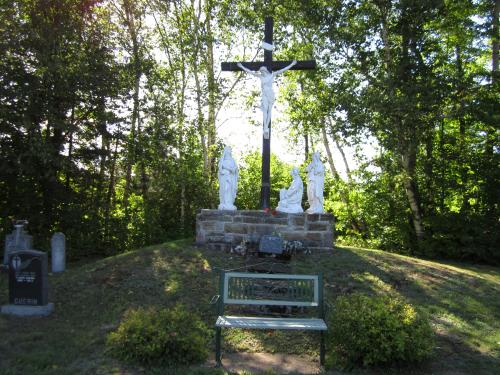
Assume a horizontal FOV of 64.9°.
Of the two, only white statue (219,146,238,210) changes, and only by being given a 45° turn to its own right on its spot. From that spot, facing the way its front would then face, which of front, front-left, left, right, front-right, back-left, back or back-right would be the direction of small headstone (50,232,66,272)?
front-right

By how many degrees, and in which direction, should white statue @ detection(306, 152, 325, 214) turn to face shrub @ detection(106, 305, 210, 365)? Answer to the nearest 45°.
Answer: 0° — it already faces it

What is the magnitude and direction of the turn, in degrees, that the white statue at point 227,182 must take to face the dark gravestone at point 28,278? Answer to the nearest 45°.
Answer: approximately 45° to its right

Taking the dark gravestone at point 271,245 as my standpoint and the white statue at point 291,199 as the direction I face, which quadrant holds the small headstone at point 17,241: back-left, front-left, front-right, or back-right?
back-left

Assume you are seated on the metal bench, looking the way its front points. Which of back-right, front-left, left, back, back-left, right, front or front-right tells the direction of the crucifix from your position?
back

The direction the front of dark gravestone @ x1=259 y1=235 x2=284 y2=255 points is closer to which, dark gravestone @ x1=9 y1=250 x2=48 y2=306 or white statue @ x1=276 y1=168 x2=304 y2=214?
the dark gravestone

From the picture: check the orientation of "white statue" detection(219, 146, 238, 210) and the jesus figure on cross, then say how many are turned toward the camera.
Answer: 2

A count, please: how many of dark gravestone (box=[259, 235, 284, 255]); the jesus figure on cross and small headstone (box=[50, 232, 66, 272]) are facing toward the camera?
3

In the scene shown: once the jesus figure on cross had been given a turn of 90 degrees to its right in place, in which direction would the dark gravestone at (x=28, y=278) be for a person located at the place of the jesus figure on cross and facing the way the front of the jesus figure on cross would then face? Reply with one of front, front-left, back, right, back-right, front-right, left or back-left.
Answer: front-left
